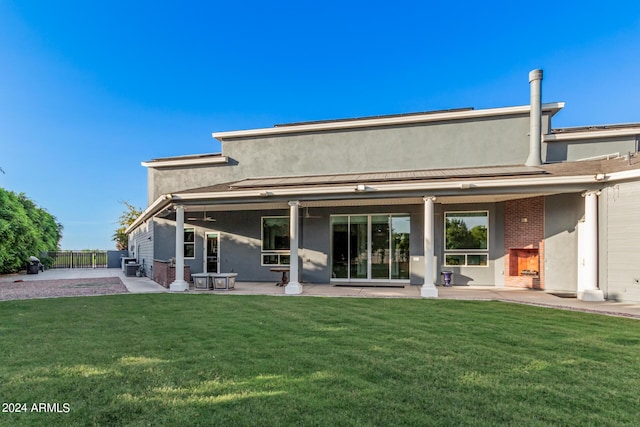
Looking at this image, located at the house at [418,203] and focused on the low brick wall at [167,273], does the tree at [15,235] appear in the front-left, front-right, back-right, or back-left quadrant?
front-right

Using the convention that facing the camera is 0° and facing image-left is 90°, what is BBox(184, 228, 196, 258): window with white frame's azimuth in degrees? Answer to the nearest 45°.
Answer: approximately 0°

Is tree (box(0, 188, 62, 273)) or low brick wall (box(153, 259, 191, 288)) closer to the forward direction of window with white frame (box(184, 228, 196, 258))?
the low brick wall

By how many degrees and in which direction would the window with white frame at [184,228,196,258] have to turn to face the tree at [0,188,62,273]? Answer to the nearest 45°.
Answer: approximately 135° to its right

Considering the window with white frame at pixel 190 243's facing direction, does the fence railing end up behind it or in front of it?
behind

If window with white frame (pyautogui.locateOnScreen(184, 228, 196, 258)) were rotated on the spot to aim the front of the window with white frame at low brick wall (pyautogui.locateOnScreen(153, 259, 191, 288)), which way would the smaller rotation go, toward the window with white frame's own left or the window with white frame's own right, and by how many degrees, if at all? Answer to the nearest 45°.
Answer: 0° — it already faces it

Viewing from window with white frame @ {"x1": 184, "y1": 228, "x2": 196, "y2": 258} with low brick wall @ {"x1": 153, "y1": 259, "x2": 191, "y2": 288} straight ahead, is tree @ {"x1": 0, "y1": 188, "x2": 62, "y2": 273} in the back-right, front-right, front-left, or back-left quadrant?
back-right

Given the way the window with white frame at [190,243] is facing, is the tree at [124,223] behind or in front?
behind
